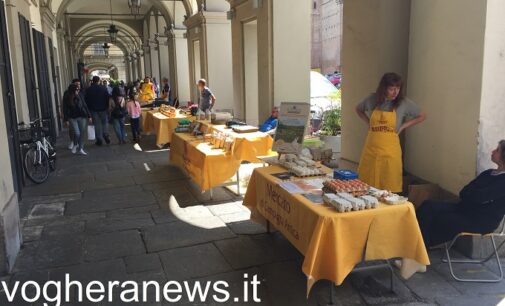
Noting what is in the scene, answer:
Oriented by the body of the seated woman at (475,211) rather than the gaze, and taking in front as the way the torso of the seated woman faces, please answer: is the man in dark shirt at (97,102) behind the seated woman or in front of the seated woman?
in front

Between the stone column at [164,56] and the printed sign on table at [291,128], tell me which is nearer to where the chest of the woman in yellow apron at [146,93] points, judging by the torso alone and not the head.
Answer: the printed sign on table

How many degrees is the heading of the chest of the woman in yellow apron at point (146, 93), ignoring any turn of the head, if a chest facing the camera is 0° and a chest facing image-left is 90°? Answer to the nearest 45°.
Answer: approximately 45°

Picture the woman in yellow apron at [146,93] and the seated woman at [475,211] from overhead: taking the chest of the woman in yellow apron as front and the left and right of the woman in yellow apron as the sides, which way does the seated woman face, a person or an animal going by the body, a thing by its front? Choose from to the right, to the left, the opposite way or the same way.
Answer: to the right

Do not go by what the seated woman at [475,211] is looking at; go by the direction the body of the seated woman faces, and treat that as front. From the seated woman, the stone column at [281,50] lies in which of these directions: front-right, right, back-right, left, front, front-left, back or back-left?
front-right

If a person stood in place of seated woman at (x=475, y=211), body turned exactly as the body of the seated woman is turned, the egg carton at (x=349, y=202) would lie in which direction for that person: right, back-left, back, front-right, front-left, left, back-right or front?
front-left

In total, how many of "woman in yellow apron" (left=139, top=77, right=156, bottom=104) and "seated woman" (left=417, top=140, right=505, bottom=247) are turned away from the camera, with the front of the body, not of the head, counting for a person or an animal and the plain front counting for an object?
0

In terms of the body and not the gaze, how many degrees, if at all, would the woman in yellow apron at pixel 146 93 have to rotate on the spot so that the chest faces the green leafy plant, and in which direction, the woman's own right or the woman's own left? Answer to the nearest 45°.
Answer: approximately 45° to the woman's own left

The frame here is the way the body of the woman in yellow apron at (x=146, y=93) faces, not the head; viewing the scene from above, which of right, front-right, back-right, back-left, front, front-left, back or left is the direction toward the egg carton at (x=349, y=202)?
front-left

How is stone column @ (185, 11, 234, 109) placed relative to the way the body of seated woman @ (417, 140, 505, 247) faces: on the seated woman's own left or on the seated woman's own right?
on the seated woman's own right

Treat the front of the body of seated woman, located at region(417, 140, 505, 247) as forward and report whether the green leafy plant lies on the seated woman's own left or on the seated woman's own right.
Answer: on the seated woman's own right

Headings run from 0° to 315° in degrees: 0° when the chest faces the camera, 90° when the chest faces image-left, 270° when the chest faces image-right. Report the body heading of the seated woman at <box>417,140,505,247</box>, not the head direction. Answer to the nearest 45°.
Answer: approximately 90°
